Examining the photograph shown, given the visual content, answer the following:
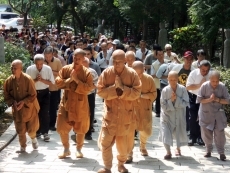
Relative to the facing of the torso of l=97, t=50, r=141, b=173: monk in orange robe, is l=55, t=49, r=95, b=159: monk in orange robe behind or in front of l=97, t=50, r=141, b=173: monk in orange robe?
behind

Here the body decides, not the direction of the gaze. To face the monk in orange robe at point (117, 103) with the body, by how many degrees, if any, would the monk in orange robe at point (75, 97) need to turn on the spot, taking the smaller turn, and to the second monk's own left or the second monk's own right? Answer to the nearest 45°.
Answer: approximately 45° to the second monk's own left

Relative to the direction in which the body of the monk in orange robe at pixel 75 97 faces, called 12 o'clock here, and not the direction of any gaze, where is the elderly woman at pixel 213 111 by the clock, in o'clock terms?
The elderly woman is roughly at 9 o'clock from the monk in orange robe.

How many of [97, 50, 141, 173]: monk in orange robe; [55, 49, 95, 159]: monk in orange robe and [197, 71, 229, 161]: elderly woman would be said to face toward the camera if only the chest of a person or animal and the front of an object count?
3

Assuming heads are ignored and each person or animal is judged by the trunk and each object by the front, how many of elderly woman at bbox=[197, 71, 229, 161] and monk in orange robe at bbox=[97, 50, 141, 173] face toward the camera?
2

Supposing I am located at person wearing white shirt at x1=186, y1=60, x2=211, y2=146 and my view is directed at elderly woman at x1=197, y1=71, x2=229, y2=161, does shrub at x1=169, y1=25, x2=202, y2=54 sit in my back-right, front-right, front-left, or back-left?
back-left

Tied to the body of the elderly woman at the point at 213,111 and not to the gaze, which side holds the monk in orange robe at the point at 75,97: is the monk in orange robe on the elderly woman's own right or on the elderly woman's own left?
on the elderly woman's own right

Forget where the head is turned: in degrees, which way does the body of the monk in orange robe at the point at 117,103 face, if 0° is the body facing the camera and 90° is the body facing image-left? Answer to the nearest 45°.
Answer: approximately 0°

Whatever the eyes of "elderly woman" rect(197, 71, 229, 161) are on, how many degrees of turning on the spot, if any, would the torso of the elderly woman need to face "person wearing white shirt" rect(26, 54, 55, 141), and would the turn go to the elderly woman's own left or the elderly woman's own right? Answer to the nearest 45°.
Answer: approximately 90° to the elderly woman's own right
